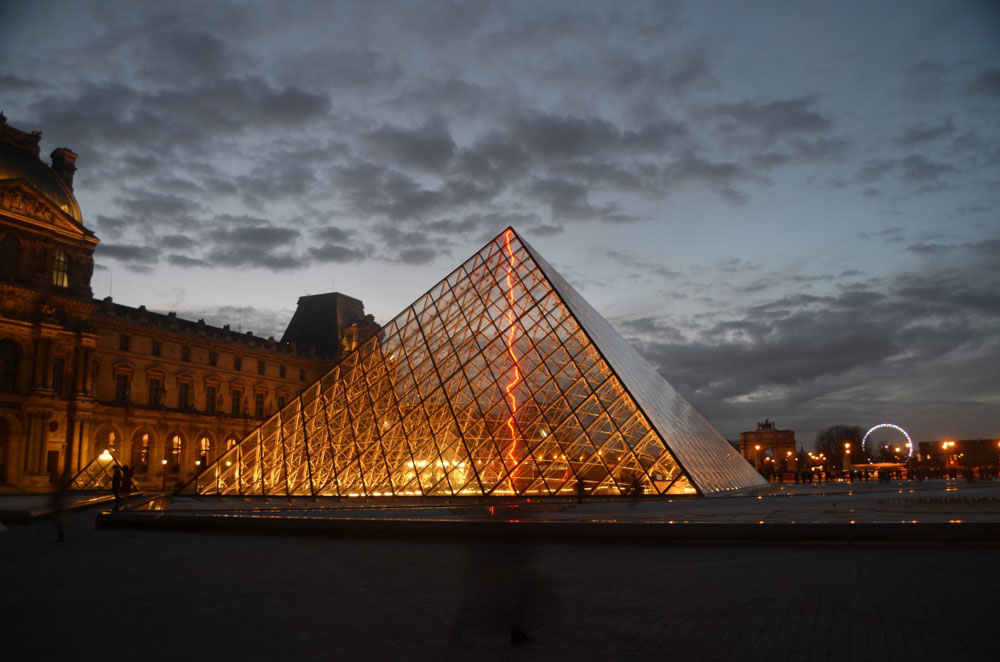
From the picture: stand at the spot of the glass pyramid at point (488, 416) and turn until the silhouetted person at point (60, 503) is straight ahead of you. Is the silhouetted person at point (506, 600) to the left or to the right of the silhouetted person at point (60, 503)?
left

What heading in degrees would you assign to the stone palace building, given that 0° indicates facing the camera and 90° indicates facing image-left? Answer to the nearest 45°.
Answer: approximately 315°

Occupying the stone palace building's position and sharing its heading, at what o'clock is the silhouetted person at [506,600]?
The silhouetted person is roughly at 1 o'clock from the stone palace building.

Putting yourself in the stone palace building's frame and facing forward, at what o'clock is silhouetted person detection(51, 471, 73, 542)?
The silhouetted person is roughly at 1 o'clock from the stone palace building.

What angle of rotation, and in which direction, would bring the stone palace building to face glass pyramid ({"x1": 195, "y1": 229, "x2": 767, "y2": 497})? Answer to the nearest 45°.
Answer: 0° — it already faces it
